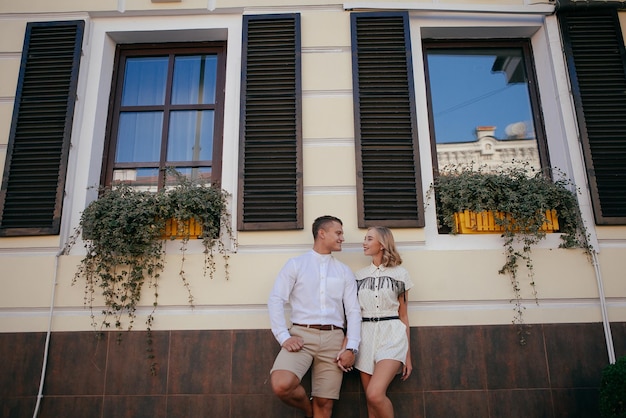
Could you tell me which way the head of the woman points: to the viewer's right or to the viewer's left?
to the viewer's left

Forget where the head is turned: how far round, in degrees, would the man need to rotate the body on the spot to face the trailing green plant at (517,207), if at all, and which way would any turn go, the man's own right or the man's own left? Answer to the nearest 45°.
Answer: approximately 90° to the man's own left

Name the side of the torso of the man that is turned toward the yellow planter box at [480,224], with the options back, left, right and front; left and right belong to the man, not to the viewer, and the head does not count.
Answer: left

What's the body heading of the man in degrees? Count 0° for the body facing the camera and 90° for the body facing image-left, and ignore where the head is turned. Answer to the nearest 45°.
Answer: approximately 0°

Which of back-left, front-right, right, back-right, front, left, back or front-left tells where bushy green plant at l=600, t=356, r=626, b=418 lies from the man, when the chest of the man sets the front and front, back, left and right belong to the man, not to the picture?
left

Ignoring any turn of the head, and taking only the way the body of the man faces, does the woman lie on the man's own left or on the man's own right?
on the man's own left

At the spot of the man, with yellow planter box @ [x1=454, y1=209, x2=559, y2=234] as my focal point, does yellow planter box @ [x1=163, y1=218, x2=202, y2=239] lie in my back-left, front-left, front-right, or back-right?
back-left

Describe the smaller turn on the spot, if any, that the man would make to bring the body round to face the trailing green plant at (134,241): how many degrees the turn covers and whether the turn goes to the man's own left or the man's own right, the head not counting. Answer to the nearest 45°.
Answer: approximately 90° to the man's own right

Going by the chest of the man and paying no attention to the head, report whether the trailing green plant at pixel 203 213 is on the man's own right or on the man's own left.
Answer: on the man's own right

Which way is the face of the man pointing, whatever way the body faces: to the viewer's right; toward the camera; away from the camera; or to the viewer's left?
to the viewer's right
